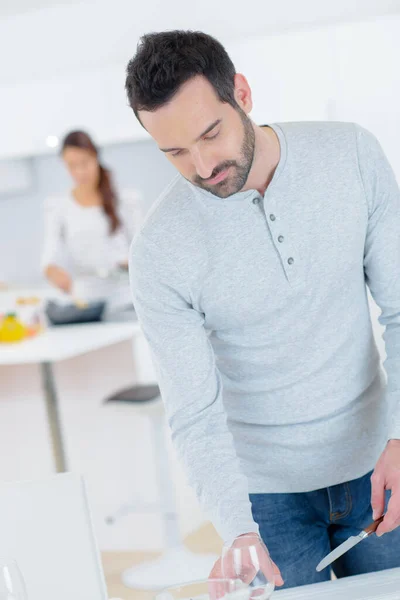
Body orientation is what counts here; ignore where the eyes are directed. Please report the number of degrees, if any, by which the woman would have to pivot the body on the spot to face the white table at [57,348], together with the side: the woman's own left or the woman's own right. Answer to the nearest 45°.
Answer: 0° — they already face it

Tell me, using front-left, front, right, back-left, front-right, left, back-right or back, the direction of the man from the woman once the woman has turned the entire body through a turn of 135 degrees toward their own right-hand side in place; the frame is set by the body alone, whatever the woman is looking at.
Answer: back-left

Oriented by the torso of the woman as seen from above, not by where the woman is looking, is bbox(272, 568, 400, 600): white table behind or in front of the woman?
in front

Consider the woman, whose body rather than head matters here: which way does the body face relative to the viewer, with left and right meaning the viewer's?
facing the viewer

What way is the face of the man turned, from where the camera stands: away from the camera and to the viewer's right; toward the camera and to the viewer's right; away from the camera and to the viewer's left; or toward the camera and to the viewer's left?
toward the camera and to the viewer's left

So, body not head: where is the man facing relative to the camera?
toward the camera
